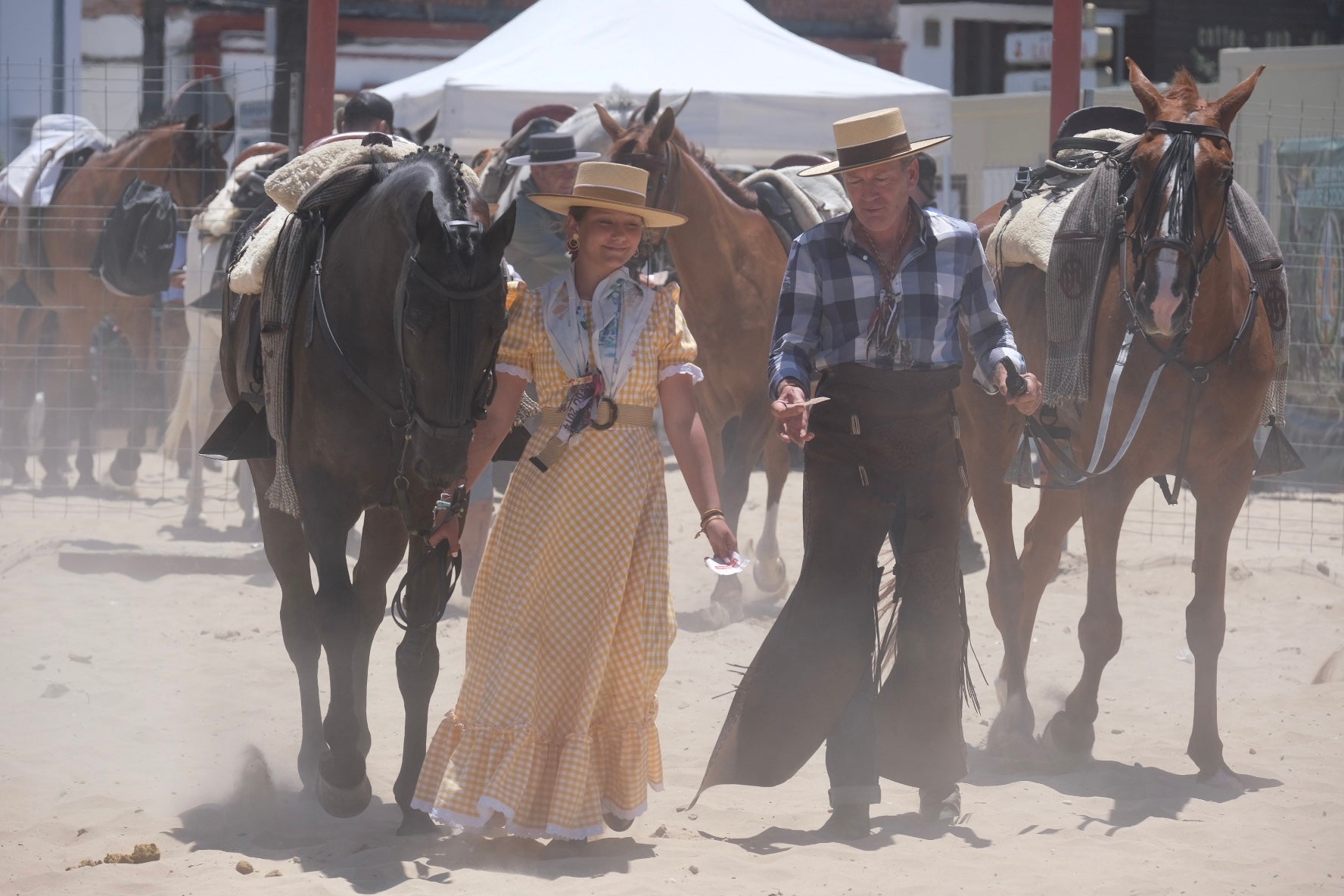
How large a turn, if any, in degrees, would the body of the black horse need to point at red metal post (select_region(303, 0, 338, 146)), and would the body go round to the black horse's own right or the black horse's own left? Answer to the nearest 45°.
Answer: approximately 180°

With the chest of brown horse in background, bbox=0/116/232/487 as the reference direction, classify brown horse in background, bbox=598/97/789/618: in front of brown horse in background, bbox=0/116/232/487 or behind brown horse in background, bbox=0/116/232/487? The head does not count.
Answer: in front

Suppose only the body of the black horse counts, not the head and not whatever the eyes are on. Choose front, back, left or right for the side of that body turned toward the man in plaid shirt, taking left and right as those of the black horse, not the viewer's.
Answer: left

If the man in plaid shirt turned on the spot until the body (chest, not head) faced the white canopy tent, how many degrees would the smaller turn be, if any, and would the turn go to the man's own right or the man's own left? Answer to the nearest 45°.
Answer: approximately 180°

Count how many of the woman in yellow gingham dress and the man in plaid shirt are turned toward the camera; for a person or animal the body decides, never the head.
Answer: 2

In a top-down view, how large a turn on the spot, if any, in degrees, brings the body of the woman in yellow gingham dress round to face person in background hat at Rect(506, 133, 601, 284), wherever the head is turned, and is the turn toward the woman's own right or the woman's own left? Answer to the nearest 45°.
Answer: approximately 180°

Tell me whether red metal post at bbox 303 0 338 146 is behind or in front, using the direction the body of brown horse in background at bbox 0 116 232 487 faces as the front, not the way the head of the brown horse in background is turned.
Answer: in front

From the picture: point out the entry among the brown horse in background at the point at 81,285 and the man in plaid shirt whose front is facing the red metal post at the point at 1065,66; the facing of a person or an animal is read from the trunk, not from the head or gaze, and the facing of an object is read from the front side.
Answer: the brown horse in background

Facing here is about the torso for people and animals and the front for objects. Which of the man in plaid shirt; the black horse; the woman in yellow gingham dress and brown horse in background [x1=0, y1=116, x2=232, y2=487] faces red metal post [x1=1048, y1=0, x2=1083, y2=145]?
the brown horse in background
